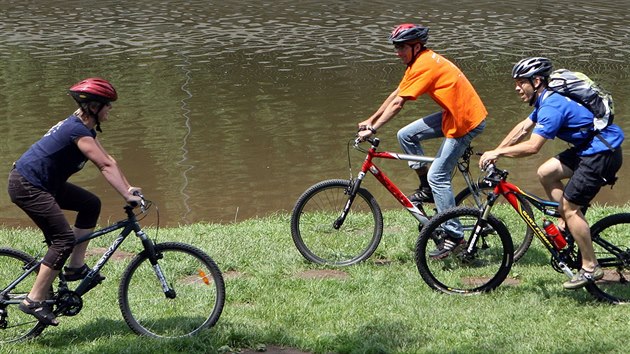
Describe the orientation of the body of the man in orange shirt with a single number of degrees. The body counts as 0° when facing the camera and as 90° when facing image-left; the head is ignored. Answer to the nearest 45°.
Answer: approximately 90°

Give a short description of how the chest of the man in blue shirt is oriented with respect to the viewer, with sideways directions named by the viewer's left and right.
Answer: facing to the left of the viewer

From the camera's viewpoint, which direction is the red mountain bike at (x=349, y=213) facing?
to the viewer's left

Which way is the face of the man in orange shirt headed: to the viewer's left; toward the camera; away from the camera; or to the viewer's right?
to the viewer's left

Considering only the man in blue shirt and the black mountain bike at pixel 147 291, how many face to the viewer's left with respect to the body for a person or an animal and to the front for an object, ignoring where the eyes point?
1

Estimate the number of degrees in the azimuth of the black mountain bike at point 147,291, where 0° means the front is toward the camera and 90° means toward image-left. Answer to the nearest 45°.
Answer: approximately 270°

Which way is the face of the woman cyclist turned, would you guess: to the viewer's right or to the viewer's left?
to the viewer's right
